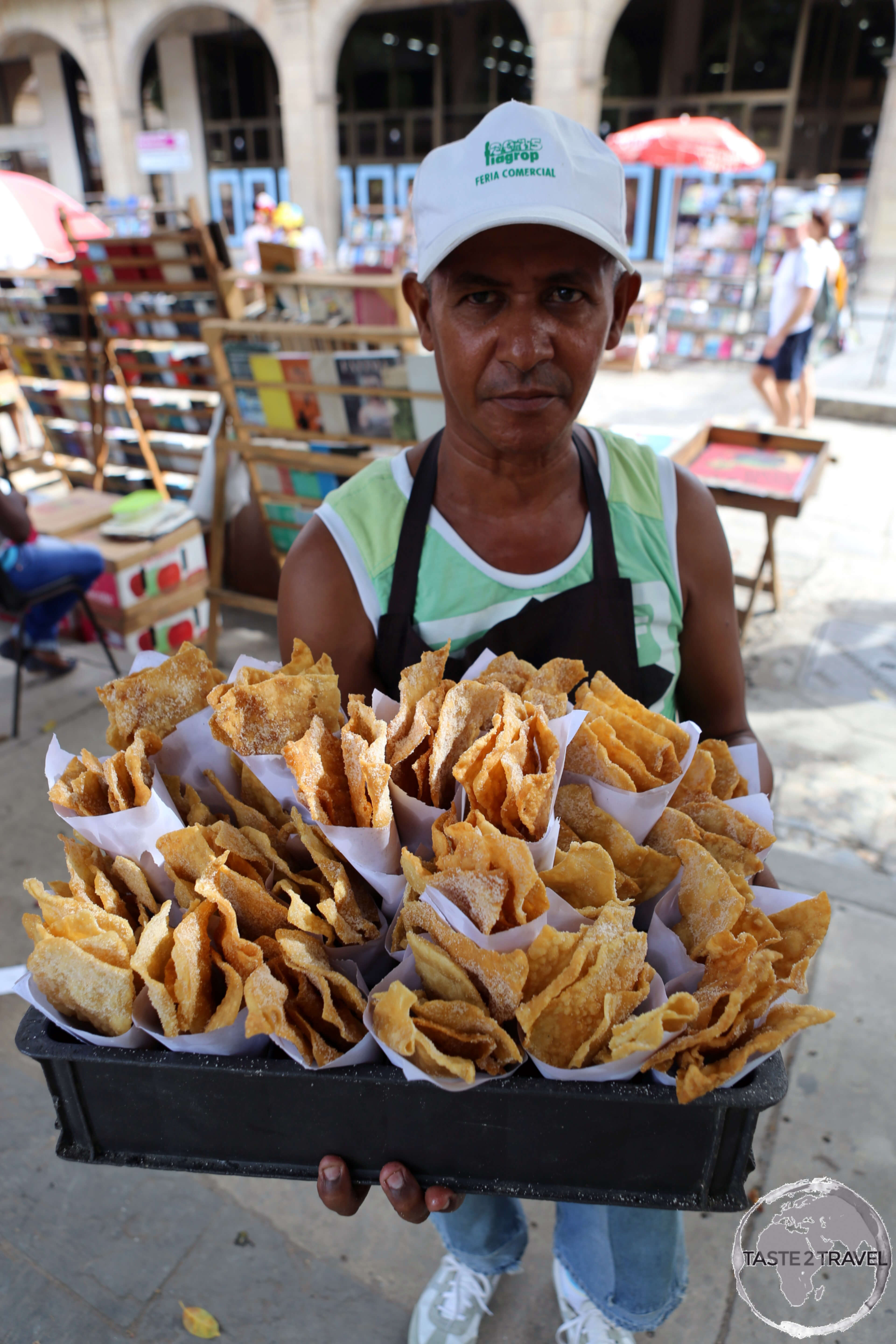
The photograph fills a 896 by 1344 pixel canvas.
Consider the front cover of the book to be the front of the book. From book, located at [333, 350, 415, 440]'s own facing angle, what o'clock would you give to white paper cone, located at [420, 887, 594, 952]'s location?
The white paper cone is roughly at 12 o'clock from the book.

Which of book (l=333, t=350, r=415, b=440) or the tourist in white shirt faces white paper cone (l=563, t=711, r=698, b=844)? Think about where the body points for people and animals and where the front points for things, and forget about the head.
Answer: the book

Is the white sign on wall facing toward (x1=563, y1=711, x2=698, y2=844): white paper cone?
yes

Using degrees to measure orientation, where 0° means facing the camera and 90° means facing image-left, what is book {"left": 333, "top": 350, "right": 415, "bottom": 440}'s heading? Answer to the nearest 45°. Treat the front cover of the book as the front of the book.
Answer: approximately 0°

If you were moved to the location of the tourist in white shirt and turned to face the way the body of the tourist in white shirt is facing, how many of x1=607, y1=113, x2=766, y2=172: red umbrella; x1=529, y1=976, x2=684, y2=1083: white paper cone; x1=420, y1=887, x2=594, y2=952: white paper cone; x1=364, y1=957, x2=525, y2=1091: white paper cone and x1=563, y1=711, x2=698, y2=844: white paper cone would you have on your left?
4

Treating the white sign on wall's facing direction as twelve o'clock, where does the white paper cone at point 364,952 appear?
The white paper cone is roughly at 12 o'clock from the white sign on wall.

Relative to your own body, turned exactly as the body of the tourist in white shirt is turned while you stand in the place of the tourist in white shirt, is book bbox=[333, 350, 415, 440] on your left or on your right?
on your left
